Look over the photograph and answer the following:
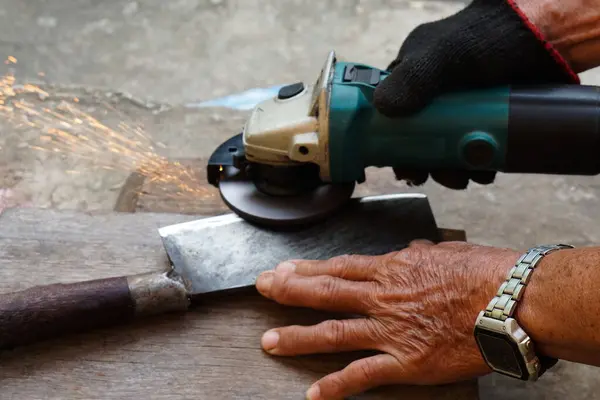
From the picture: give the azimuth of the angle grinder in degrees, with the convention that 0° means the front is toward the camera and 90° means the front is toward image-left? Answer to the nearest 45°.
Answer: approximately 90°
